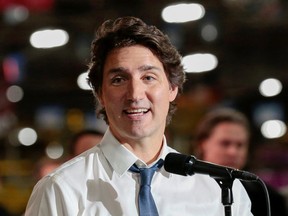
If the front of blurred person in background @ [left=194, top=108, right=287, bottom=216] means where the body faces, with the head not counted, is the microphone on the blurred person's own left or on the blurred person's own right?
on the blurred person's own right

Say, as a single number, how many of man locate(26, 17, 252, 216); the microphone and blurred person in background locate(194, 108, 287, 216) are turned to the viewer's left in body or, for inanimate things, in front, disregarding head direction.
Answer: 1

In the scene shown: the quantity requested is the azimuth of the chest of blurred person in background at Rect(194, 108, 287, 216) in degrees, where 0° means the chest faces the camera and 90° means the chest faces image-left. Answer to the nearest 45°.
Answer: approximately 315°

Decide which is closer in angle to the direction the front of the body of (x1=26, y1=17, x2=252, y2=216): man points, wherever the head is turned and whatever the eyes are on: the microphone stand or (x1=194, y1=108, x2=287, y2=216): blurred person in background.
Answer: the microphone stand

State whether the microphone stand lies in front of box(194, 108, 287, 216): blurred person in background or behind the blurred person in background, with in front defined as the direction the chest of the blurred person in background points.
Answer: in front

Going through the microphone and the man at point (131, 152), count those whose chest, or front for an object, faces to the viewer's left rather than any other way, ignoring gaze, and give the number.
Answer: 1

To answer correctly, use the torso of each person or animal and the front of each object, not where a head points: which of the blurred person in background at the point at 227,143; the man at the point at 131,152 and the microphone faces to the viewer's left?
the microphone

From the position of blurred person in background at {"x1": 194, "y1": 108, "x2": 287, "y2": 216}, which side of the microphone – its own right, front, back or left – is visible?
right

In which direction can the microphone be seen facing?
to the viewer's left

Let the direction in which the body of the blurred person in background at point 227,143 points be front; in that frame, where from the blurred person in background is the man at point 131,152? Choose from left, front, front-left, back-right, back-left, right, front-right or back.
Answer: front-right

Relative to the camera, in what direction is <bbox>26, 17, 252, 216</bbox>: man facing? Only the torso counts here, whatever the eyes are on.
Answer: toward the camera

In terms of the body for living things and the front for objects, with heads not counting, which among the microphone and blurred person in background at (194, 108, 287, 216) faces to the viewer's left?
the microphone
